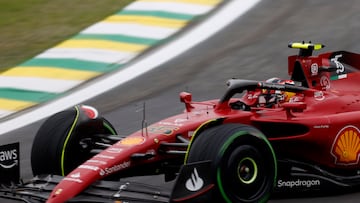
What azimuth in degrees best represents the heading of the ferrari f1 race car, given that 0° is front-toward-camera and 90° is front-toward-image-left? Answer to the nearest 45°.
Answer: approximately 45°
